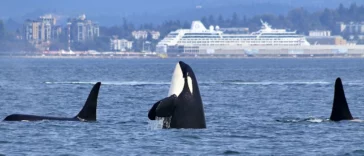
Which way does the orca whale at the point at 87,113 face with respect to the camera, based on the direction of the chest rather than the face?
to the viewer's left

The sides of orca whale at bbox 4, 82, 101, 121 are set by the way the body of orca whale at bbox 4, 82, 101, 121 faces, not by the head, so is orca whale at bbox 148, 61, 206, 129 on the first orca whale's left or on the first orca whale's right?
on the first orca whale's left
